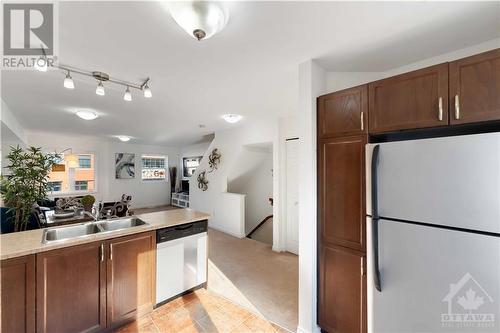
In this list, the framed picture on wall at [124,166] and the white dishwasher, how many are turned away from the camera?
0

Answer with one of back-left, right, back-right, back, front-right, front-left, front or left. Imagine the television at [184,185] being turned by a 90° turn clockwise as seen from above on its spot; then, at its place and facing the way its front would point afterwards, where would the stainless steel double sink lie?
back-left

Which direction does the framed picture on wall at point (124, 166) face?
toward the camera

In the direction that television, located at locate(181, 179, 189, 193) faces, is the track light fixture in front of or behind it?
in front

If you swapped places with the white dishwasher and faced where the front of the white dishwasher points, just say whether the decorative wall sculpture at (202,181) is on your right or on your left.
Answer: on your left

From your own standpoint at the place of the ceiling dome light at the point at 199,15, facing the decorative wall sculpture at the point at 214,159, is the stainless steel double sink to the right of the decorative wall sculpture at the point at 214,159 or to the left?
left

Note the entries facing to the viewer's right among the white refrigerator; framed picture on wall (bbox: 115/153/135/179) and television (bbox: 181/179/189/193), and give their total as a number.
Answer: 0

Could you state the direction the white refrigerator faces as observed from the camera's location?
facing the viewer and to the left of the viewer

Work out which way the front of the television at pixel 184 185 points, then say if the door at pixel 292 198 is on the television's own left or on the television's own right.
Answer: on the television's own left

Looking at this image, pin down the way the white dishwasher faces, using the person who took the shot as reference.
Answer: facing the viewer and to the right of the viewer

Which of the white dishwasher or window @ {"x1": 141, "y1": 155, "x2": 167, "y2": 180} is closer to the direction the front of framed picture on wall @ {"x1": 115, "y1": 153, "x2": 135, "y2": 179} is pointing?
the white dishwasher

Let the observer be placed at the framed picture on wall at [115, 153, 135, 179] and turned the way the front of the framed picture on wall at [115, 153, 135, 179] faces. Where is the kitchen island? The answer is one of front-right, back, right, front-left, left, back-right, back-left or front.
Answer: front

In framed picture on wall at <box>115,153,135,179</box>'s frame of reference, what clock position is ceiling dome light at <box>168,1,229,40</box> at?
The ceiling dome light is roughly at 12 o'clock from the framed picture on wall.

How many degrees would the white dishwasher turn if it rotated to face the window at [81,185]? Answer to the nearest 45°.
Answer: approximately 180°
